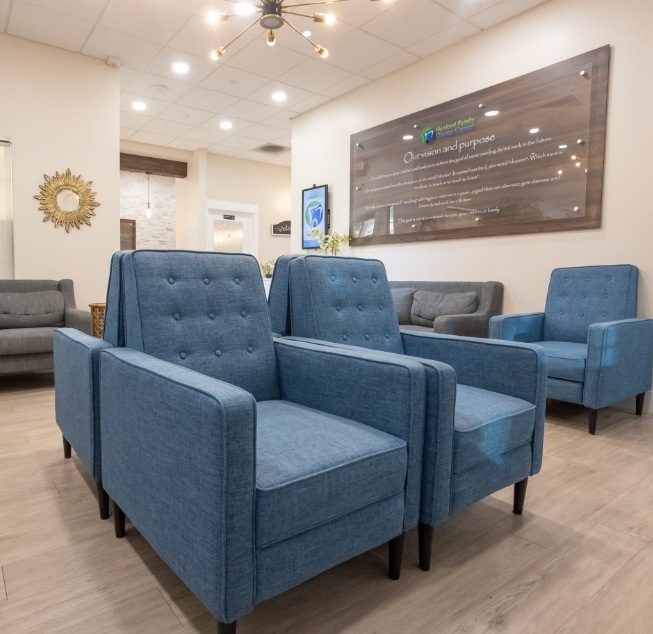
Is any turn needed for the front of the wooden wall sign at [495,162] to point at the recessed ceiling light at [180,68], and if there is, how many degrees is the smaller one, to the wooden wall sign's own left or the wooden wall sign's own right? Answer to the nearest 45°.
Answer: approximately 45° to the wooden wall sign's own right

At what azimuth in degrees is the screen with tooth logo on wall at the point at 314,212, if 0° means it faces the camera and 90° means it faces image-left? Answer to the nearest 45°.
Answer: approximately 45°

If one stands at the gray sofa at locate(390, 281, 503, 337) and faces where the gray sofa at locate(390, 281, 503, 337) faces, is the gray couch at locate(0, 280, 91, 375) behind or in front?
in front

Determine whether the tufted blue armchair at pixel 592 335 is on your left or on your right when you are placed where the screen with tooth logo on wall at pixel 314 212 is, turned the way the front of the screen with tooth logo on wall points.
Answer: on your left

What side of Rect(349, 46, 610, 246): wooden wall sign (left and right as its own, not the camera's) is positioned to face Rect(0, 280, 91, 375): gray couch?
front

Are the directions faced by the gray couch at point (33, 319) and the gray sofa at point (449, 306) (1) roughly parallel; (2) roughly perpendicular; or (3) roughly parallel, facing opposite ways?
roughly perpendicular

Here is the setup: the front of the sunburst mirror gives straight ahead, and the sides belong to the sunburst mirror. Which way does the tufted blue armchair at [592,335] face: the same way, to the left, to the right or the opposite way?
to the right

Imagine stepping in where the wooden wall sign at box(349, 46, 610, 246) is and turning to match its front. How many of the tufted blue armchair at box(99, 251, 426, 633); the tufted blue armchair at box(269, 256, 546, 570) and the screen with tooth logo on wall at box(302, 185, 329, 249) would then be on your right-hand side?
1

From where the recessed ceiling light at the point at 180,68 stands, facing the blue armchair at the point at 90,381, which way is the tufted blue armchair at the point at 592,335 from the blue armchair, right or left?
left

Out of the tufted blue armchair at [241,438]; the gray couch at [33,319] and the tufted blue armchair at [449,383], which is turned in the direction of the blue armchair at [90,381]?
the gray couch

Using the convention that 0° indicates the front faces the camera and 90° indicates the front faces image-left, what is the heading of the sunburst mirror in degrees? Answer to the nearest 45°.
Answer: approximately 0°
